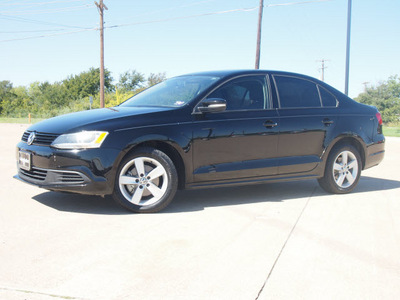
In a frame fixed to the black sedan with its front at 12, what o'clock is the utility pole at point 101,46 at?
The utility pole is roughly at 4 o'clock from the black sedan.

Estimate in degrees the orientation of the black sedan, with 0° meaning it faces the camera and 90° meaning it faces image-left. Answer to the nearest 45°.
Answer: approximately 45°
